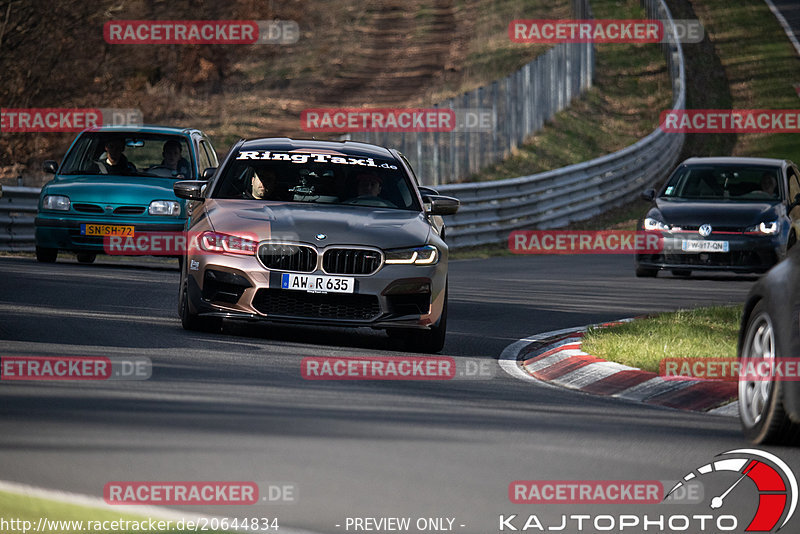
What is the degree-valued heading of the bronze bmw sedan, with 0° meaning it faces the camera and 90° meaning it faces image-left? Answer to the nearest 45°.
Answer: approximately 0°

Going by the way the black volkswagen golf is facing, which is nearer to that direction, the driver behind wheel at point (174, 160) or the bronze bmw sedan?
the bronze bmw sedan

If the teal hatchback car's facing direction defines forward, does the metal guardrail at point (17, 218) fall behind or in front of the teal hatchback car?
behind

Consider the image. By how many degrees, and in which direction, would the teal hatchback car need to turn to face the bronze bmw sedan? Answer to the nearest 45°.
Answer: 0° — it already faces it
